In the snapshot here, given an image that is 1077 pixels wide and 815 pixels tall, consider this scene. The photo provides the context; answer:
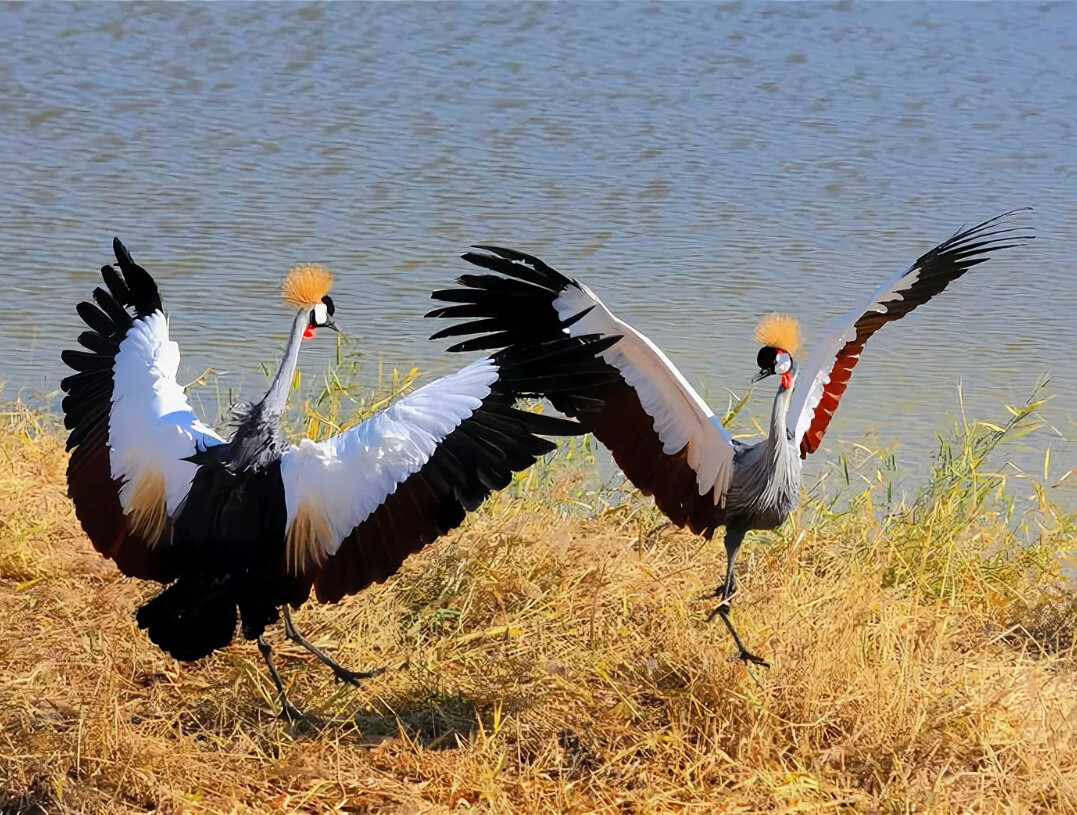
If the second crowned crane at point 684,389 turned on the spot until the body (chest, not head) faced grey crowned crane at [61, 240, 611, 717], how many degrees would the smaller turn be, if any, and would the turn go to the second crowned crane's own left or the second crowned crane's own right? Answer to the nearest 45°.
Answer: approximately 90° to the second crowned crane's own right

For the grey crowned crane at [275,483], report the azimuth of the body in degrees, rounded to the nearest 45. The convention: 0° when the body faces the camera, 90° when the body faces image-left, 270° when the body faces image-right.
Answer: approximately 225°
